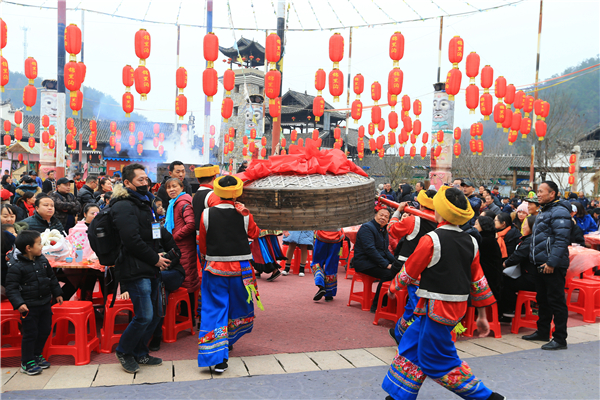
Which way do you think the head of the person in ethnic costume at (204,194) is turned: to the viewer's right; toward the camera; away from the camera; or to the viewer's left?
away from the camera

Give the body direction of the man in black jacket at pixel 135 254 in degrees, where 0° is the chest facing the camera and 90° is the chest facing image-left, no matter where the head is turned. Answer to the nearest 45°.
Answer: approximately 315°

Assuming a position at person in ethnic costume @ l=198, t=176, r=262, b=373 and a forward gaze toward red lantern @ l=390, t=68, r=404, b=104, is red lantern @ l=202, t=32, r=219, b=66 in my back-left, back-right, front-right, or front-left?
front-left

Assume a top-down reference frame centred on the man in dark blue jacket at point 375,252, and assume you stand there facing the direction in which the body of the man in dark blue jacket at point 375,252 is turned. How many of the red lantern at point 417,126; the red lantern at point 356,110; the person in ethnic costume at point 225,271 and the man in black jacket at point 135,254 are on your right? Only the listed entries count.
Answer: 2

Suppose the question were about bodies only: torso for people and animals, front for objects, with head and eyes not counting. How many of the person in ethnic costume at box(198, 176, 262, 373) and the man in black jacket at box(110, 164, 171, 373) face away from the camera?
1

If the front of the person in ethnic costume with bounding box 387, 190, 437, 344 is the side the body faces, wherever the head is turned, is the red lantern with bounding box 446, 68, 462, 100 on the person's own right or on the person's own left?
on the person's own right

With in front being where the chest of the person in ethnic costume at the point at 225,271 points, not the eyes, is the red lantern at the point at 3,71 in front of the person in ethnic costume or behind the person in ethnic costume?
in front

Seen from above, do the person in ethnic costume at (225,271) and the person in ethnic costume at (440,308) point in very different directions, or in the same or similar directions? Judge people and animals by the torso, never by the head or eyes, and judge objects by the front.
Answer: same or similar directions

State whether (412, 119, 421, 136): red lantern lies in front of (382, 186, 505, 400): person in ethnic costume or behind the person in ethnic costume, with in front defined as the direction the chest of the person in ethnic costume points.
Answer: in front

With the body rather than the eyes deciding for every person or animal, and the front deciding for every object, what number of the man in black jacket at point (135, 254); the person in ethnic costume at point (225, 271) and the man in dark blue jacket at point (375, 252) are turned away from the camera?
1

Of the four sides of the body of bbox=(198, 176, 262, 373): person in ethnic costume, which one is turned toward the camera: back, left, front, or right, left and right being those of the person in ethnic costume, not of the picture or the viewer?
back

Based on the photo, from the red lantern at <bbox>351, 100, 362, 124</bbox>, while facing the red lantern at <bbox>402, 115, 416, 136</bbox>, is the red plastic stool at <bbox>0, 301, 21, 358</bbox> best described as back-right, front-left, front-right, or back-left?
back-right
